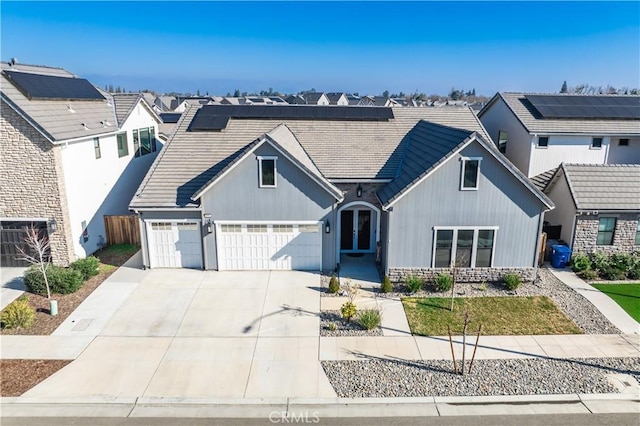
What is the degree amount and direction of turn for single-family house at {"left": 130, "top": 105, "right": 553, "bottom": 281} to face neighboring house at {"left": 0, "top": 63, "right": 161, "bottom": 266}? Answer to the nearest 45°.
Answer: approximately 90° to its right

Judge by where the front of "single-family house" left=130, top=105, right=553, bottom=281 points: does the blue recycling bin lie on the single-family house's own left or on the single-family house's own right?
on the single-family house's own left

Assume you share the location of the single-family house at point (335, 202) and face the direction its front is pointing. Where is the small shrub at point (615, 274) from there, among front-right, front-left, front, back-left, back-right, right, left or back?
left

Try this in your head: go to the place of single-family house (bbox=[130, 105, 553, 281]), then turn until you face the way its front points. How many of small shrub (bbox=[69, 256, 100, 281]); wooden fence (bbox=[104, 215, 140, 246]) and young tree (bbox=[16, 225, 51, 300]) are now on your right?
3

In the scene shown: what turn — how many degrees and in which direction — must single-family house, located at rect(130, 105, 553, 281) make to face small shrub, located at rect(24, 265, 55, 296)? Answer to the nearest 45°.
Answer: approximately 90° to its right

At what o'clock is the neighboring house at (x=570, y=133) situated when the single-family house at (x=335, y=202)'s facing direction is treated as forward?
The neighboring house is roughly at 8 o'clock from the single-family house.

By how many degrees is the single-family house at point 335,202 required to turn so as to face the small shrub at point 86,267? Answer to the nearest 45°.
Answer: approximately 90° to its right

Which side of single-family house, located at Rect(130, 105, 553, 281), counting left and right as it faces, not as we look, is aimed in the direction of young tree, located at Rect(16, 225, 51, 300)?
right

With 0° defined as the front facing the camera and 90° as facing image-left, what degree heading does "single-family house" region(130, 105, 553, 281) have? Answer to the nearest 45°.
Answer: approximately 0°

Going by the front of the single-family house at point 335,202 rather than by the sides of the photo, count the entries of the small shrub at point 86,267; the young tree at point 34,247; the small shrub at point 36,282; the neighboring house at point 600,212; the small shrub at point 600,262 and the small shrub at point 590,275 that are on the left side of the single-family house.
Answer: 3

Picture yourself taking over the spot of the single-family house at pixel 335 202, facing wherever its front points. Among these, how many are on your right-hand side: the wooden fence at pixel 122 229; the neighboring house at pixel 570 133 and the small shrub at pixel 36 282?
2

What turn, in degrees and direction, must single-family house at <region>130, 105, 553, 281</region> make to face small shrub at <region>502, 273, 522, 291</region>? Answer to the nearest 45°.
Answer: approximately 90° to its left

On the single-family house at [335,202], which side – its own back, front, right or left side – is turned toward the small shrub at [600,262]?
left
